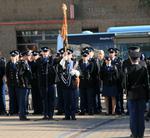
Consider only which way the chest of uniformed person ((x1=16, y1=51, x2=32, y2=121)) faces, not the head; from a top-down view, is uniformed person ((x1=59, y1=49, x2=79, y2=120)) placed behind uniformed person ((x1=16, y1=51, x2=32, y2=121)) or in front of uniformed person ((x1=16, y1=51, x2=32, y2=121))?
in front

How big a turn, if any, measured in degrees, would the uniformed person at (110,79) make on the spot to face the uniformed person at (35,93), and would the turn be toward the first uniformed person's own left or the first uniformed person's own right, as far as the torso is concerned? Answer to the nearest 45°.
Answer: approximately 90° to the first uniformed person's own right

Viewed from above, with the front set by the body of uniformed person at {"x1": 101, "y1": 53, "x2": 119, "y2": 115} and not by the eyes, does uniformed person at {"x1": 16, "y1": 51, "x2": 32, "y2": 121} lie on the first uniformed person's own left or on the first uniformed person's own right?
on the first uniformed person's own right

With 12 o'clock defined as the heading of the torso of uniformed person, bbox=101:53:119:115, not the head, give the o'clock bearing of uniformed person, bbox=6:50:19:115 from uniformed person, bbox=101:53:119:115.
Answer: uniformed person, bbox=6:50:19:115 is roughly at 3 o'clock from uniformed person, bbox=101:53:119:115.

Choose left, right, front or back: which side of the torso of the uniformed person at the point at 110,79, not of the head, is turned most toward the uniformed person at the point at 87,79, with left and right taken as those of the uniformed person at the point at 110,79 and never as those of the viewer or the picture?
right
